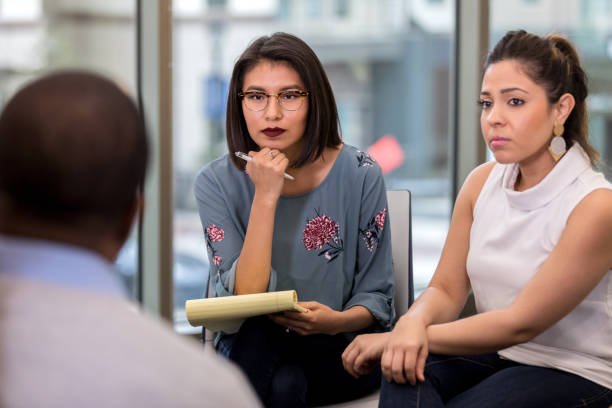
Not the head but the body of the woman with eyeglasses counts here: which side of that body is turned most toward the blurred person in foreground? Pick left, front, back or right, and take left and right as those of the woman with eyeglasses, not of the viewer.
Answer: front

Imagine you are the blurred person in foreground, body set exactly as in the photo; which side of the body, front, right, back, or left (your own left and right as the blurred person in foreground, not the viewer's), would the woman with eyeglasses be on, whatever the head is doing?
front

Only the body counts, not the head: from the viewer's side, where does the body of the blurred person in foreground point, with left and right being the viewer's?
facing away from the viewer

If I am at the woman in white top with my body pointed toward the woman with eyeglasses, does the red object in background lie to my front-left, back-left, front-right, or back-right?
front-right

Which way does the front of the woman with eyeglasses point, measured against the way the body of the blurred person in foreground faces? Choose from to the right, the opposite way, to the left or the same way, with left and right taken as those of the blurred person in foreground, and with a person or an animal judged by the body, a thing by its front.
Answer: the opposite way

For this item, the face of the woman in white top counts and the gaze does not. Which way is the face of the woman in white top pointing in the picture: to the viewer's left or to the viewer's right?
to the viewer's left

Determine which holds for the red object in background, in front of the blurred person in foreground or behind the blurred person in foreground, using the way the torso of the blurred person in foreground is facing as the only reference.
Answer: in front

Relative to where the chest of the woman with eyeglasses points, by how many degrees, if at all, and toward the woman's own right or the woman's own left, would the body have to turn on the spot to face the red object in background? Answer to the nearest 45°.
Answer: approximately 180°

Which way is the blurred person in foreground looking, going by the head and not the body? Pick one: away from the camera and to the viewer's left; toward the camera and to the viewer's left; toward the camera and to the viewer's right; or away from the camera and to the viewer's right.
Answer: away from the camera and to the viewer's right

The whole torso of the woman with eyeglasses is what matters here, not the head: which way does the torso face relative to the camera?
toward the camera
